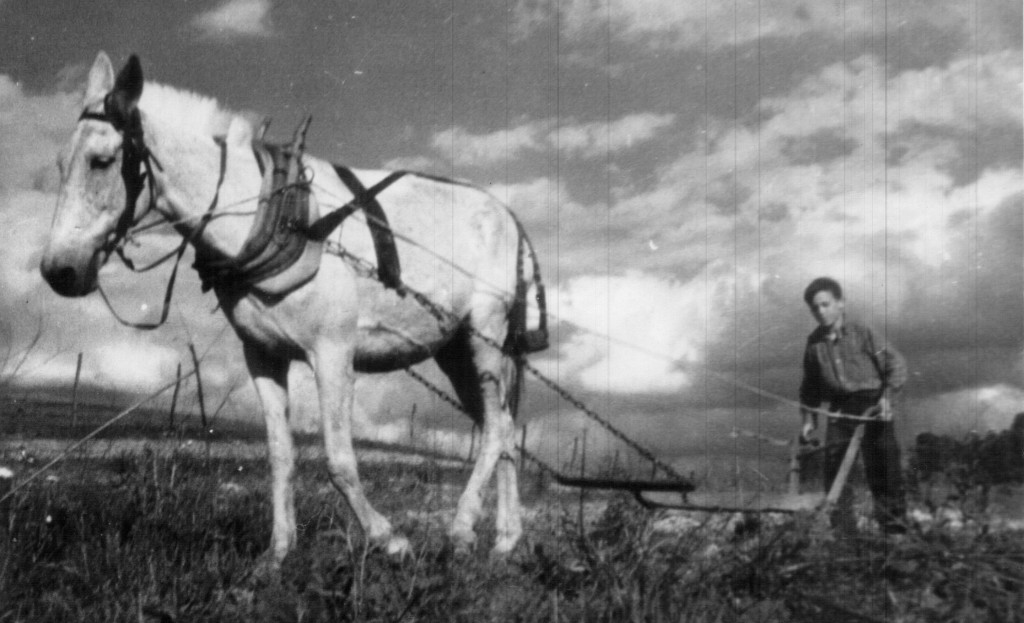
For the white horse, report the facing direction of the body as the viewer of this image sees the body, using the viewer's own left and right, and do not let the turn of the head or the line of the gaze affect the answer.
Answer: facing the viewer and to the left of the viewer
